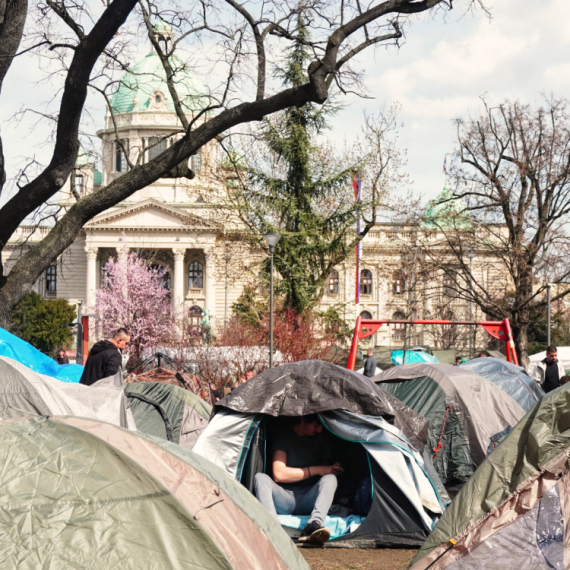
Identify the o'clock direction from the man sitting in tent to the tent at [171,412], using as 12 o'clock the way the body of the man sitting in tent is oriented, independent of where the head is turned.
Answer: The tent is roughly at 5 o'clock from the man sitting in tent.

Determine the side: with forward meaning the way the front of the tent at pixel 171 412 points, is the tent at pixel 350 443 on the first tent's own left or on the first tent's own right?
on the first tent's own left

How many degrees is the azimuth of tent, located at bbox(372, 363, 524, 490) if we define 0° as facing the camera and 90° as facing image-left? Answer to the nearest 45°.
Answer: approximately 45°

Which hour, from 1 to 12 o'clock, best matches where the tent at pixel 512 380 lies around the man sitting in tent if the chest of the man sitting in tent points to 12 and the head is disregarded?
The tent is roughly at 7 o'clock from the man sitting in tent.

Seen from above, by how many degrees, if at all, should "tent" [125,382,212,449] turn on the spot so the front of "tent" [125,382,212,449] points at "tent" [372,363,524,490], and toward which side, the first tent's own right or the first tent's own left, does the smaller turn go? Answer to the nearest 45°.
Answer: approximately 135° to the first tent's own left

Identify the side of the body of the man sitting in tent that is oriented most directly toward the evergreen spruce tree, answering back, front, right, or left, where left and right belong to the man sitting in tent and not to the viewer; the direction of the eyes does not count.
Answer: back

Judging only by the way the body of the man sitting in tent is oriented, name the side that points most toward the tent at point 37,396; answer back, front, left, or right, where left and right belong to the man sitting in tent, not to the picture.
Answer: right

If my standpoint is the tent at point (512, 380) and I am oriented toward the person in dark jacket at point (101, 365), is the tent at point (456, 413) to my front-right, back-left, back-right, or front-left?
front-left

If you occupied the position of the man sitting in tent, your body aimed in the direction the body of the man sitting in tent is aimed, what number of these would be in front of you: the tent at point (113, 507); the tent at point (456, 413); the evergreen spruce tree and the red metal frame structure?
1

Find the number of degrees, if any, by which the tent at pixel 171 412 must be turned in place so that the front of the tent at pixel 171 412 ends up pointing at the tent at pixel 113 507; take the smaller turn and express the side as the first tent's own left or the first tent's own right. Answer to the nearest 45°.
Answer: approximately 45° to the first tent's own left

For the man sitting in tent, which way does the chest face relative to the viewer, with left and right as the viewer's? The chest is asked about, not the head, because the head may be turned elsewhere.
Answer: facing the viewer

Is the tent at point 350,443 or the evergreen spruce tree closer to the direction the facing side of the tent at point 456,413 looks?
the tent

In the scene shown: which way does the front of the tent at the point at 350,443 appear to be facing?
toward the camera

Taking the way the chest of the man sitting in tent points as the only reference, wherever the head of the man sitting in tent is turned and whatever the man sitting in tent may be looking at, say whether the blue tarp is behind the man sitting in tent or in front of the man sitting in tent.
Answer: behind

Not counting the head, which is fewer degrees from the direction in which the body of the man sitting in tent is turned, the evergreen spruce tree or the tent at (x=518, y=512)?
the tent
